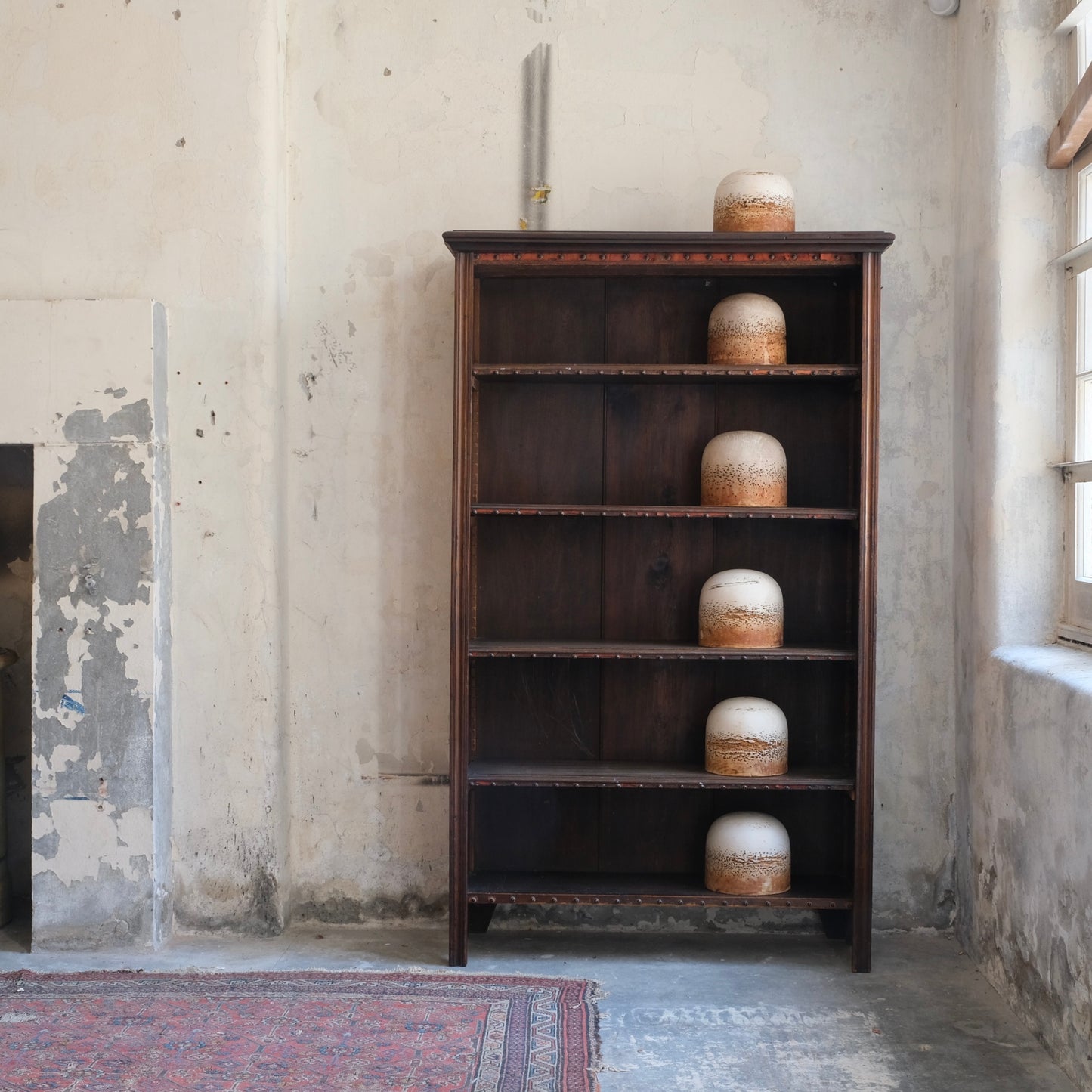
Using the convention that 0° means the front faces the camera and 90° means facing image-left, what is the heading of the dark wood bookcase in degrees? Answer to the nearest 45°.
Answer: approximately 0°

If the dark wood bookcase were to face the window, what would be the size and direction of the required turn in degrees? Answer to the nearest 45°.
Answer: approximately 90° to its left
